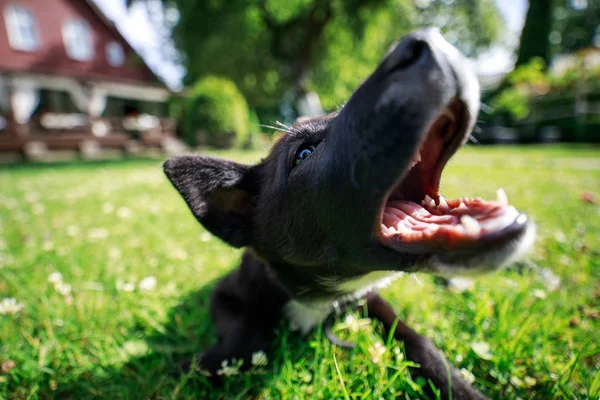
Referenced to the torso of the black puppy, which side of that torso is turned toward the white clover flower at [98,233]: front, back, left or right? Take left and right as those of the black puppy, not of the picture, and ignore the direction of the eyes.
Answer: back

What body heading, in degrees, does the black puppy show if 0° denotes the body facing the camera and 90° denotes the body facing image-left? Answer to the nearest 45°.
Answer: approximately 315°

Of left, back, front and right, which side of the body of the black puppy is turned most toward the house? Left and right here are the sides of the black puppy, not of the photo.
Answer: back

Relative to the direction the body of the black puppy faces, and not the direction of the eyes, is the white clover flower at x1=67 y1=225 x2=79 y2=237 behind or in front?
behind

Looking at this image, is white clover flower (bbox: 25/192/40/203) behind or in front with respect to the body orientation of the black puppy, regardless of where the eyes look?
behind

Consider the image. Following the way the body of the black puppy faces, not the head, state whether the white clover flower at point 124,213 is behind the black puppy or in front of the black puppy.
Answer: behind

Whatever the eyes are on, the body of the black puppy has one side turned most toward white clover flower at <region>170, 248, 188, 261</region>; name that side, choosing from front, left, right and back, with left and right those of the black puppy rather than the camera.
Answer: back
